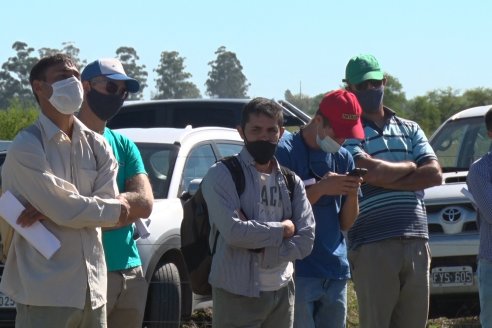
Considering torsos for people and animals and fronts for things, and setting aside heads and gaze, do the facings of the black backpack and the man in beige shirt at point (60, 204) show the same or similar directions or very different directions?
very different directions

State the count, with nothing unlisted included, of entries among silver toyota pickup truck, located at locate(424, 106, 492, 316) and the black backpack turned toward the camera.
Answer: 1

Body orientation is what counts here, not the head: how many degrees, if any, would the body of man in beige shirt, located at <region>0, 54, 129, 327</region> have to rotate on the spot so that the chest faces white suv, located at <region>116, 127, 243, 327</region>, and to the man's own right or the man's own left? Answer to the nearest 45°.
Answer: approximately 135° to the man's own left

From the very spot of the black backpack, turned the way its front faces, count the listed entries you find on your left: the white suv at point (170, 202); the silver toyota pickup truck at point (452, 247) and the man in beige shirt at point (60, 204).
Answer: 1

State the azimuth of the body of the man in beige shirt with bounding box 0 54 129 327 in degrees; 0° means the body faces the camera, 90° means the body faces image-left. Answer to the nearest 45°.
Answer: approximately 315°

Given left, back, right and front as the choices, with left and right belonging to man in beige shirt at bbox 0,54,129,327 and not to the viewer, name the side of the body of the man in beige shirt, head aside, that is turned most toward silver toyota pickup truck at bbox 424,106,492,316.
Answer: left

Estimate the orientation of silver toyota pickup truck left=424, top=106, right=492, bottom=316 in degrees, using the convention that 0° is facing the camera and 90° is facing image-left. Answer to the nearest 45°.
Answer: approximately 0°

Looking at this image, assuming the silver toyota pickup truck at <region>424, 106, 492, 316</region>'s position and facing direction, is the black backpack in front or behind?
in front
